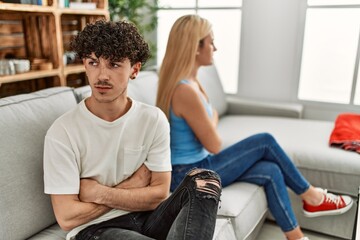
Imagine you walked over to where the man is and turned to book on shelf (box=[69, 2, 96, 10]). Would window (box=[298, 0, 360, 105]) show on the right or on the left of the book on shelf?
right

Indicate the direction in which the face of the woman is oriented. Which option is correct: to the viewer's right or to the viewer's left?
to the viewer's right

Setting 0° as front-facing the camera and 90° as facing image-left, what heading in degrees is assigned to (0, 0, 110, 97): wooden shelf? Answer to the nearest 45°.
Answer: approximately 315°

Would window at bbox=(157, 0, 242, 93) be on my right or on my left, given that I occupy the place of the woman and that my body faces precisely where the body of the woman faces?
on my left

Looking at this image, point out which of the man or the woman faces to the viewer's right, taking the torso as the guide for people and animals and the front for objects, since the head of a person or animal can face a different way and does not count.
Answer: the woman

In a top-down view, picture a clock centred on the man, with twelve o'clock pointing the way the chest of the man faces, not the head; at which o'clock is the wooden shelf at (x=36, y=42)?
The wooden shelf is roughly at 5 o'clock from the man.

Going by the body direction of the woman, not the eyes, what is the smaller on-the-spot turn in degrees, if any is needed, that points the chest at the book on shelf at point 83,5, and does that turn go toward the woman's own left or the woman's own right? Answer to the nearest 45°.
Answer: approximately 135° to the woman's own left

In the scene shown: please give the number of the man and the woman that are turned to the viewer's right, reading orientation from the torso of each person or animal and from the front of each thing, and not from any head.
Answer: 1

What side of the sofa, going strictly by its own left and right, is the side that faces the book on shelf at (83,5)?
back

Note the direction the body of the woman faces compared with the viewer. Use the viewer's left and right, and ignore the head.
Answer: facing to the right of the viewer
